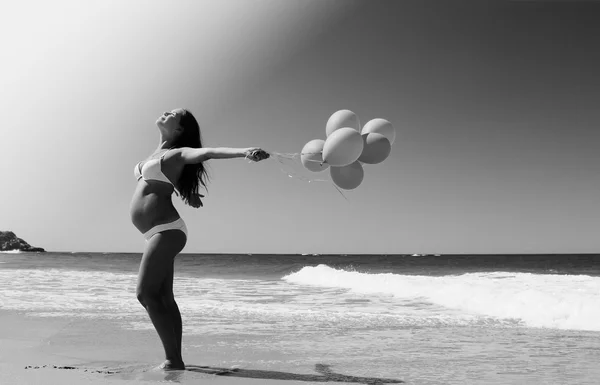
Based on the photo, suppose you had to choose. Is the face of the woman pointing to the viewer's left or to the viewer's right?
to the viewer's left

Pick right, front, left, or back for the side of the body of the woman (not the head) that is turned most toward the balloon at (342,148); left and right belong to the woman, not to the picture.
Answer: back

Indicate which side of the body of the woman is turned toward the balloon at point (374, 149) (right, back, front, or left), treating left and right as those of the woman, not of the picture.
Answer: back

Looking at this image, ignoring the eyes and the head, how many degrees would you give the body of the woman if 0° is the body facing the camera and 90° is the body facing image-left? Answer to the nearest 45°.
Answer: approximately 90°
